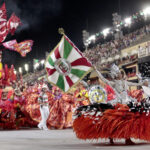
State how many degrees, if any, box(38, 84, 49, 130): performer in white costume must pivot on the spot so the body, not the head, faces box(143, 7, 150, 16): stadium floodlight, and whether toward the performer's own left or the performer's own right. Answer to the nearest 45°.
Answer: approximately 180°

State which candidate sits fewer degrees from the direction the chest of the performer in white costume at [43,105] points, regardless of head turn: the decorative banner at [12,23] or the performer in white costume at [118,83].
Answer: the performer in white costume

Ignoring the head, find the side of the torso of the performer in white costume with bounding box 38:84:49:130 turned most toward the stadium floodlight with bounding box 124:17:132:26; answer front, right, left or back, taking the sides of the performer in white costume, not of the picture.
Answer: back

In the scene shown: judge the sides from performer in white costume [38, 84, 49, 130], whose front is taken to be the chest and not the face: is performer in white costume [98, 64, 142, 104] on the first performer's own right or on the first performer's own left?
on the first performer's own left

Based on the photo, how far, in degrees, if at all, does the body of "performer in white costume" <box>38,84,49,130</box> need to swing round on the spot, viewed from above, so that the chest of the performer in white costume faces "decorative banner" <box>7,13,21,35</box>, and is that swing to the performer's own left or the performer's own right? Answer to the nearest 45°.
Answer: approximately 135° to the performer's own right

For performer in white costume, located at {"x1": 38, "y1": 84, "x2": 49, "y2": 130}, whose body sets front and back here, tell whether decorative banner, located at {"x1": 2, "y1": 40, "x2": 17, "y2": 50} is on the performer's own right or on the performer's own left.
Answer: on the performer's own right

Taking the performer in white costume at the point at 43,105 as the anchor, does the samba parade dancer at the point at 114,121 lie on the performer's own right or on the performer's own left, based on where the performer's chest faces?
on the performer's own left

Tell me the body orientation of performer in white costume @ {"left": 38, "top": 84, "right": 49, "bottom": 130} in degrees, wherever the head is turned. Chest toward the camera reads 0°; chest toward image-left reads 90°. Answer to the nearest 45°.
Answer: approximately 45°

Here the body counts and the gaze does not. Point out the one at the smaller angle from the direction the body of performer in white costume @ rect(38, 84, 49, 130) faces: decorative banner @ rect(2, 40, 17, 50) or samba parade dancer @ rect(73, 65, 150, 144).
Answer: the samba parade dancer
